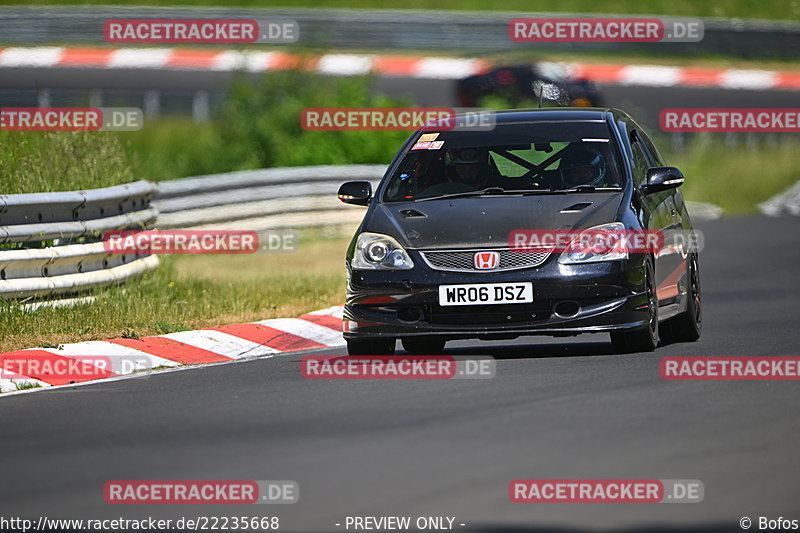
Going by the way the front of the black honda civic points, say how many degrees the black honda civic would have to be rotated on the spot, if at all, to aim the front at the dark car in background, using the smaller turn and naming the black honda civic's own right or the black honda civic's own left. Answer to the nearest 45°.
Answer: approximately 180°

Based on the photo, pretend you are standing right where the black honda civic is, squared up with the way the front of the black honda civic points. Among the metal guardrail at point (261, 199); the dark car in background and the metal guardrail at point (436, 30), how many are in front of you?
0

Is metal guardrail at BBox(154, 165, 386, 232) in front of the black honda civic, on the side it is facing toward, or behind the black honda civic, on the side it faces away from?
behind

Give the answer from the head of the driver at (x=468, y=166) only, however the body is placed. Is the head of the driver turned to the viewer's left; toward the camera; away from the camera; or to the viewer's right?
toward the camera

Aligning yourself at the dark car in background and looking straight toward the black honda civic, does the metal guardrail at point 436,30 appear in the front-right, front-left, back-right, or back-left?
back-right

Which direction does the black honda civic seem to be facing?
toward the camera

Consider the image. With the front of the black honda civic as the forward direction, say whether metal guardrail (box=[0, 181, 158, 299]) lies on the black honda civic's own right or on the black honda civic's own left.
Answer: on the black honda civic's own right

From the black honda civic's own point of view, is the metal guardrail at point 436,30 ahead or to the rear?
to the rear
